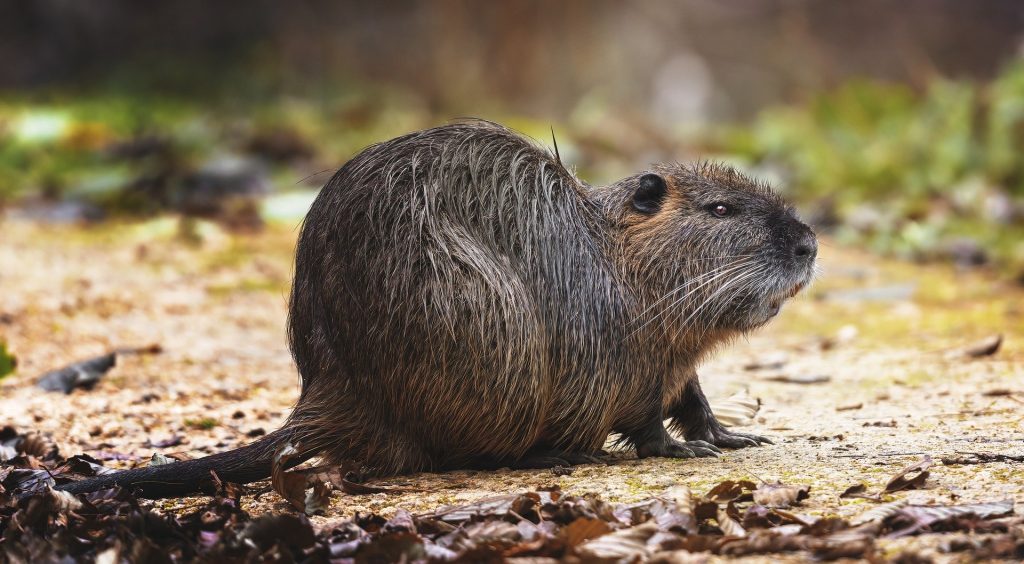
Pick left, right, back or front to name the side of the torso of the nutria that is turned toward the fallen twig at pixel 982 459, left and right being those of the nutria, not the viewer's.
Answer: front

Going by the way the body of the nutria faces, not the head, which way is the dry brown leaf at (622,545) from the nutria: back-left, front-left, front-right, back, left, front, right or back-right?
right

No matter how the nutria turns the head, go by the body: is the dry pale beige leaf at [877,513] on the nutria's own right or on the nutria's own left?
on the nutria's own right

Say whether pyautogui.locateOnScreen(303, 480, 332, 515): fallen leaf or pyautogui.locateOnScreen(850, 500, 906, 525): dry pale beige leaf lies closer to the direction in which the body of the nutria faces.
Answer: the dry pale beige leaf

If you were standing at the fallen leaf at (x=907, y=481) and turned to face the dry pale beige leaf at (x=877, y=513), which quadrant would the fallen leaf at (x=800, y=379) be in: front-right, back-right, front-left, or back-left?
back-right

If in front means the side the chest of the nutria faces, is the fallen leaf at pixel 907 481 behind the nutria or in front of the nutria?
in front

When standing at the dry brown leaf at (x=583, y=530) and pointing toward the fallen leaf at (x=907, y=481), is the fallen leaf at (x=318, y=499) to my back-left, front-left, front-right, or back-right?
back-left

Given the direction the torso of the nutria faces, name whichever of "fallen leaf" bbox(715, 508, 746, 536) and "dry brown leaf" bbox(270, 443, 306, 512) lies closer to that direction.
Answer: the fallen leaf

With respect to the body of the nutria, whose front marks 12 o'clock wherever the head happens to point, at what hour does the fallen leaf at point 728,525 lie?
The fallen leaf is roughly at 2 o'clock from the nutria.

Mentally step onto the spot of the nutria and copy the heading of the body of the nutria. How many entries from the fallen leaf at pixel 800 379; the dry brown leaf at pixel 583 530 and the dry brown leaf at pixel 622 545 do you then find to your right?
2

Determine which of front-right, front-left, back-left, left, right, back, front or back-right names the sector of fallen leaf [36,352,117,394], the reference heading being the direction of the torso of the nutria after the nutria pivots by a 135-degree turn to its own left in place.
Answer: front

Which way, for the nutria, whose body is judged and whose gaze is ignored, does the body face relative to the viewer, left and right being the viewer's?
facing to the right of the viewer

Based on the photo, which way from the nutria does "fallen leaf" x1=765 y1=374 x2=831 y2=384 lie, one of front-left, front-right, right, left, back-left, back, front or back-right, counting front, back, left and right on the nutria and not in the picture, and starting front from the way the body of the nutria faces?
front-left
